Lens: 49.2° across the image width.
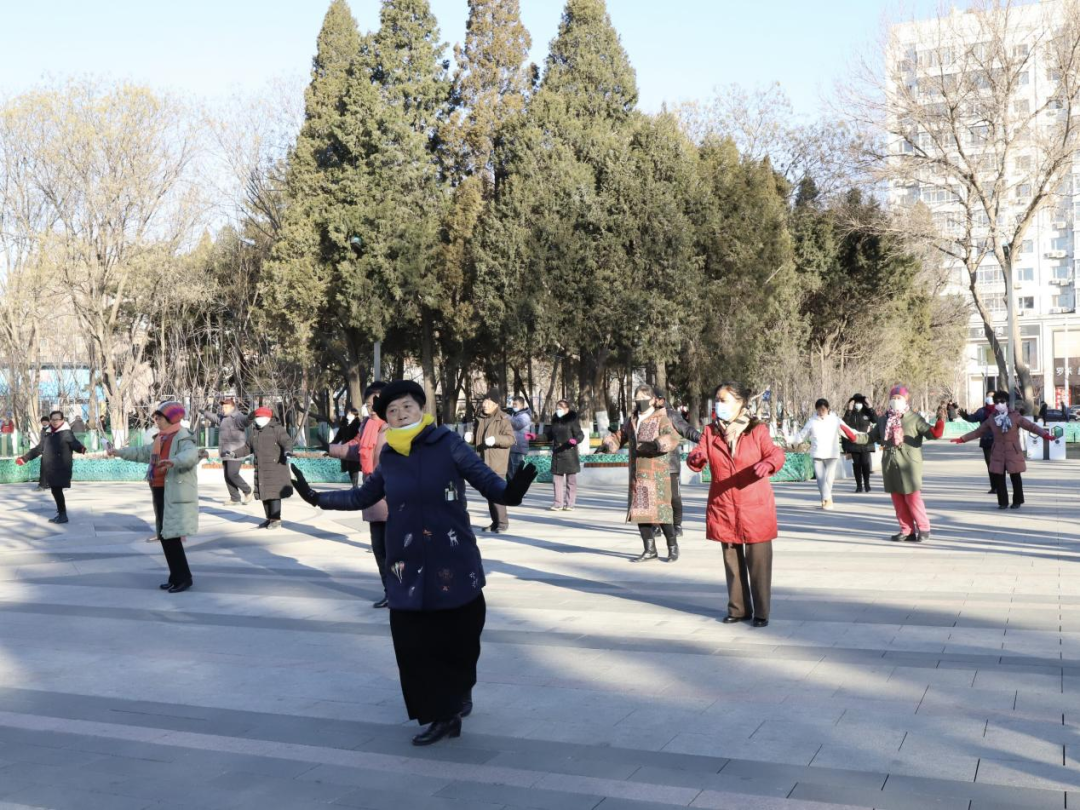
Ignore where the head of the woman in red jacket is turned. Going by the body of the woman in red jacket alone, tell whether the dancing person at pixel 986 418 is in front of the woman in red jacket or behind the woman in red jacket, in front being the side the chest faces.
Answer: behind

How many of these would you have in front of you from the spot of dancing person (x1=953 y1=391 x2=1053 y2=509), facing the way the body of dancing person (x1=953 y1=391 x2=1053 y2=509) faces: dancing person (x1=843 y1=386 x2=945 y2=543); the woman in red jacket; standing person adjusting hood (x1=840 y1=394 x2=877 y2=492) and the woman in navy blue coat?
3

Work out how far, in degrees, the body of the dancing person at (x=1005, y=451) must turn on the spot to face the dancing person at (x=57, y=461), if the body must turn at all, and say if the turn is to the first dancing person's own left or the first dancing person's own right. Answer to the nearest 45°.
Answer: approximately 90° to the first dancing person's own right

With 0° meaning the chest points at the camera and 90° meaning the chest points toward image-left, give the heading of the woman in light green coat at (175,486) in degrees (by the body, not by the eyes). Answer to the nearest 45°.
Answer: approximately 45°

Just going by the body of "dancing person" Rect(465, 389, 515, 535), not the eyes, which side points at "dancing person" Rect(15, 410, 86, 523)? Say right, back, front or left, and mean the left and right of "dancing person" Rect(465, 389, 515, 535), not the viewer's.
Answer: right

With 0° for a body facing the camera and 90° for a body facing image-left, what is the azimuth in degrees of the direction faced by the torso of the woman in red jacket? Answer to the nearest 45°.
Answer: approximately 45°
